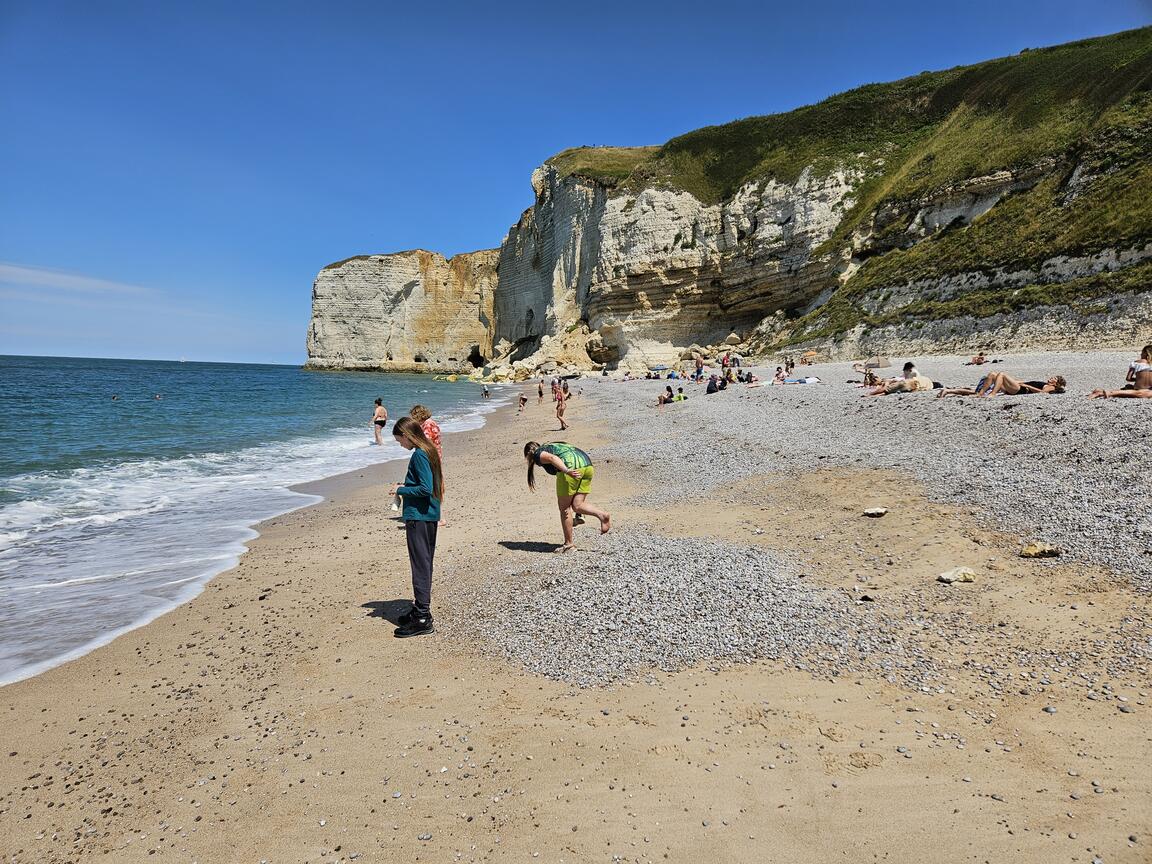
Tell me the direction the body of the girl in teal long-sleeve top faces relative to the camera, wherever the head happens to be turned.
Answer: to the viewer's left

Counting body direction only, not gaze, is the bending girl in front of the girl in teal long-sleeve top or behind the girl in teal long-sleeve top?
behind

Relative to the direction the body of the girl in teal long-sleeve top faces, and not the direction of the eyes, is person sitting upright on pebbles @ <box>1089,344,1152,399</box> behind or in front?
behind

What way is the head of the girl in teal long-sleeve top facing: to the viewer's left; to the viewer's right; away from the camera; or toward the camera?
to the viewer's left

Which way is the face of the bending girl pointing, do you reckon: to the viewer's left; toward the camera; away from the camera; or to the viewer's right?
to the viewer's left
